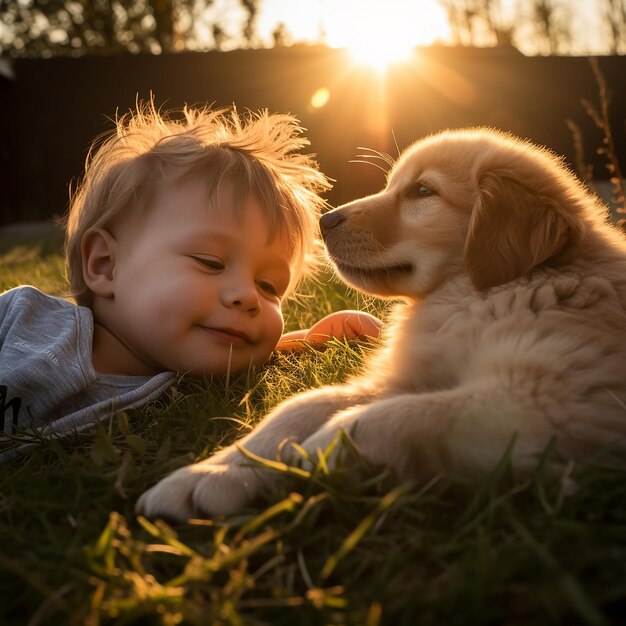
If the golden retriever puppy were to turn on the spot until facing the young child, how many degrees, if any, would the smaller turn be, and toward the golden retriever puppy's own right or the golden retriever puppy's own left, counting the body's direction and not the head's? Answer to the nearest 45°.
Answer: approximately 45° to the golden retriever puppy's own right

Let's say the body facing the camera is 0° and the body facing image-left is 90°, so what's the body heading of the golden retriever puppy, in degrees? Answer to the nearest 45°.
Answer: approximately 90°
